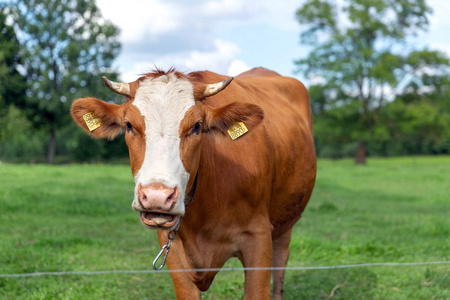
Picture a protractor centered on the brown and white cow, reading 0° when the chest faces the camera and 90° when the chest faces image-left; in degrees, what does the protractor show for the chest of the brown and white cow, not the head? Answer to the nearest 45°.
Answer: approximately 45°

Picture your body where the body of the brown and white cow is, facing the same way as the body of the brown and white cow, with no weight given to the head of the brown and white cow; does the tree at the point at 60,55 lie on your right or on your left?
on your right

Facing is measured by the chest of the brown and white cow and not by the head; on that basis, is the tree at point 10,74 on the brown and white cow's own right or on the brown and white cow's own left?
on the brown and white cow's own right
